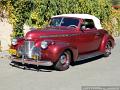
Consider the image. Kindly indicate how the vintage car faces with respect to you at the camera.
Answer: facing the viewer and to the left of the viewer
